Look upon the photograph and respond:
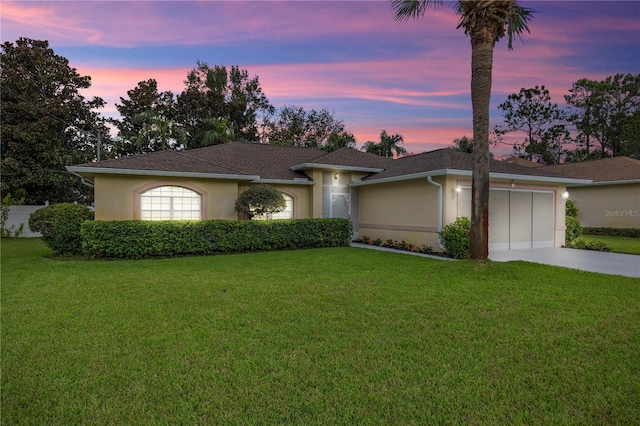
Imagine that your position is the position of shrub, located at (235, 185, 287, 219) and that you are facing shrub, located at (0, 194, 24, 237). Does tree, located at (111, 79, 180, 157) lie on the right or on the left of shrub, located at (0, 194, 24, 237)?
right

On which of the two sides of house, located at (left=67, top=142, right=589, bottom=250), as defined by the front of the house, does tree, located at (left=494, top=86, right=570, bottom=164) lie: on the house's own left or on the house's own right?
on the house's own left

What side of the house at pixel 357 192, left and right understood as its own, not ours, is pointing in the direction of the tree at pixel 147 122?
back

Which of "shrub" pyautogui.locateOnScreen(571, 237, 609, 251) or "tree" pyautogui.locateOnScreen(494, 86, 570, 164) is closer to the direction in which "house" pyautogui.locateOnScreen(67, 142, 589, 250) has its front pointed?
the shrub

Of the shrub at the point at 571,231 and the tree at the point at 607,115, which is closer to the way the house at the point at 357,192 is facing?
the shrub

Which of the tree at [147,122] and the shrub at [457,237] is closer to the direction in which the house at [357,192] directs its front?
the shrub

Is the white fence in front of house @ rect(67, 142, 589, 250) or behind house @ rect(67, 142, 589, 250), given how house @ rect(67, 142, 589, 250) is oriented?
behind

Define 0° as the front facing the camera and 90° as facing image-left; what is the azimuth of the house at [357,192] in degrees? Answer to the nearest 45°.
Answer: approximately 315°

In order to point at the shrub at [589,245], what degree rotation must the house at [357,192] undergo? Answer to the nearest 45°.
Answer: approximately 45° to its left

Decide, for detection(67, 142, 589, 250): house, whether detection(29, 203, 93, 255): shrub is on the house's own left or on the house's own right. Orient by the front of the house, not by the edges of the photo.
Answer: on the house's own right

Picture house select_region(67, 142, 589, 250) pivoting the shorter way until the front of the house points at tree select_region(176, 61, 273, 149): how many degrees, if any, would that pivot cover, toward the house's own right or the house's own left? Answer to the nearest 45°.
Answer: approximately 180°

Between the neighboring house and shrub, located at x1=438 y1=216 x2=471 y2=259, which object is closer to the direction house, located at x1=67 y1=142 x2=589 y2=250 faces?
the shrub
